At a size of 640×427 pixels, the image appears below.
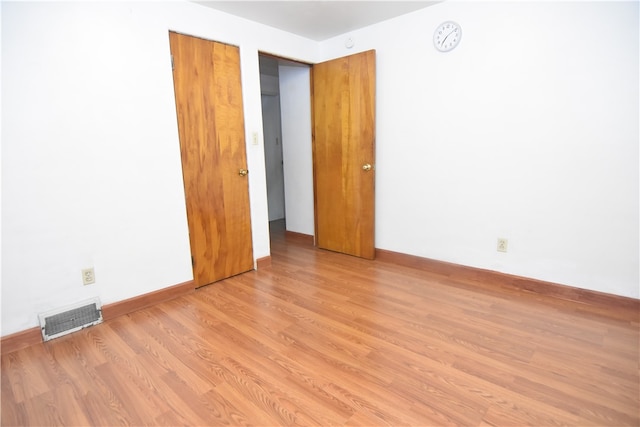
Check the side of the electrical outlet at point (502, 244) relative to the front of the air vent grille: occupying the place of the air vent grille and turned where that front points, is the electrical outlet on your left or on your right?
on your left

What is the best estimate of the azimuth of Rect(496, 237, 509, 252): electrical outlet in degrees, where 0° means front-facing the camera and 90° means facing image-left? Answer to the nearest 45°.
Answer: approximately 0°

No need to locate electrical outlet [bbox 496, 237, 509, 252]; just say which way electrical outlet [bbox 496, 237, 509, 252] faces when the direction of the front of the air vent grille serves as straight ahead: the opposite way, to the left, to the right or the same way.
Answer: to the right

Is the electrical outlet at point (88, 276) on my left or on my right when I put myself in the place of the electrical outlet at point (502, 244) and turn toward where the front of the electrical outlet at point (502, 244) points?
on my right

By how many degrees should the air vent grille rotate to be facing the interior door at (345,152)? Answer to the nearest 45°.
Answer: approximately 90° to its left

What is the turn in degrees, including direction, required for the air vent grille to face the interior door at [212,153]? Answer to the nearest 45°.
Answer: approximately 90° to its left
